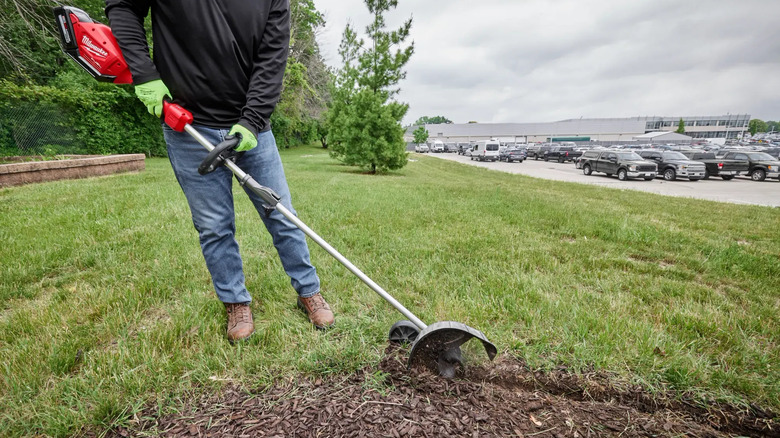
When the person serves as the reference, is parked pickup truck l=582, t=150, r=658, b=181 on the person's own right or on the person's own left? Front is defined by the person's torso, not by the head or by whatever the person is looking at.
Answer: on the person's own left

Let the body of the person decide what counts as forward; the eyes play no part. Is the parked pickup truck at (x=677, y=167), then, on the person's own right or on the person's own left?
on the person's own left

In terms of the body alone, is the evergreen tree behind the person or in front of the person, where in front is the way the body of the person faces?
behind

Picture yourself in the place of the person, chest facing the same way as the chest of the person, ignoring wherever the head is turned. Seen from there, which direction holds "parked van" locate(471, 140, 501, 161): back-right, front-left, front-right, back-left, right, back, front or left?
back-left

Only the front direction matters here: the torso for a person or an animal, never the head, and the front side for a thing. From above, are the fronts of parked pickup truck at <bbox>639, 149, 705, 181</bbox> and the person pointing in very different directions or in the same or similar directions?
same or similar directions

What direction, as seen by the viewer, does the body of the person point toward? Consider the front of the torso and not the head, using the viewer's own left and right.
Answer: facing the viewer
